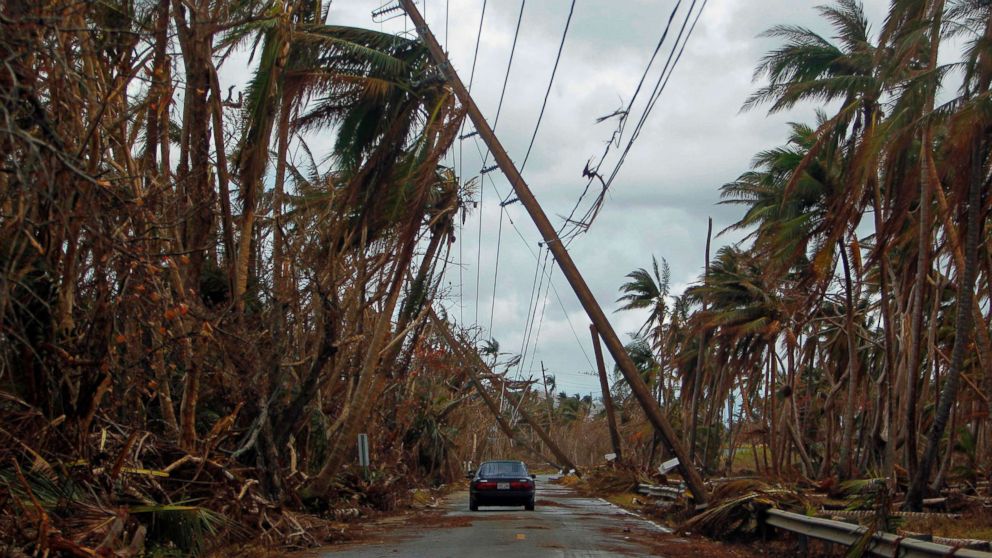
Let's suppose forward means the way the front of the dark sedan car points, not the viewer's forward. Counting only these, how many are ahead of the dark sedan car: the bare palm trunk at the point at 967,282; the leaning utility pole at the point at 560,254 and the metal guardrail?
0

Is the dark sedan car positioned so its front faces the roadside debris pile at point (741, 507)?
no

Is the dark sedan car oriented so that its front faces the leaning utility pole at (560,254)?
no

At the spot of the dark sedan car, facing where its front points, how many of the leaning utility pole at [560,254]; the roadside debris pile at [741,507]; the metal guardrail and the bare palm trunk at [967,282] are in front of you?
0

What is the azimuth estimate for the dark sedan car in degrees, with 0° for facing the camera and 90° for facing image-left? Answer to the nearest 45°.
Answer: approximately 180°

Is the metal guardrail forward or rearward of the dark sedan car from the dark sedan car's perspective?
rearward

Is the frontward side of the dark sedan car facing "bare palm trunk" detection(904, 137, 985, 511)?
no

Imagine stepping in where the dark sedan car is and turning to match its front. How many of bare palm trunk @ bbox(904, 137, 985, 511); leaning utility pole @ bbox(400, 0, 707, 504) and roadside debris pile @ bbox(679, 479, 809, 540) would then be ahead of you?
0

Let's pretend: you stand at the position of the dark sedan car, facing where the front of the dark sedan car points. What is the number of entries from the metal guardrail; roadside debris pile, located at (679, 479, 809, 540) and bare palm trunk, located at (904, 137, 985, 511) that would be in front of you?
0

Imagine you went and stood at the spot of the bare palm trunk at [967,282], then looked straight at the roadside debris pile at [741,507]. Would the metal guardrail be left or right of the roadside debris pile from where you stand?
left
